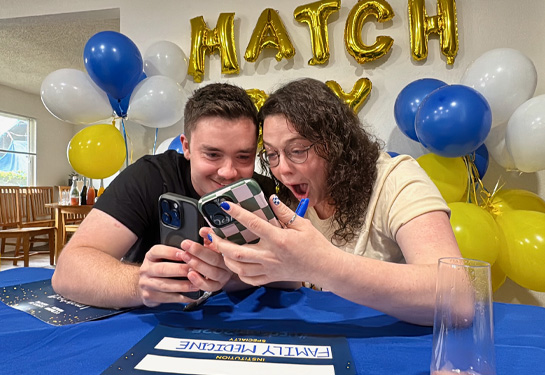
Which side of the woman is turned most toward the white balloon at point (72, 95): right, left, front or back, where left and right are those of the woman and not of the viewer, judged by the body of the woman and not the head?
right

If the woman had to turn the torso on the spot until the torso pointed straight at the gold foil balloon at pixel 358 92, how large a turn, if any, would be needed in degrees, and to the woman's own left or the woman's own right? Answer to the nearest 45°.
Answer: approximately 135° to the woman's own right

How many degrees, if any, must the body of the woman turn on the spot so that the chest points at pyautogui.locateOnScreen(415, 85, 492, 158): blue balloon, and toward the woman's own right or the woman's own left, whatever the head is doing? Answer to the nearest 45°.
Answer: approximately 180°

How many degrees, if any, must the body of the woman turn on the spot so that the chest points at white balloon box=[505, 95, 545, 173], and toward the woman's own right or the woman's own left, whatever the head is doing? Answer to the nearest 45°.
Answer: approximately 180°

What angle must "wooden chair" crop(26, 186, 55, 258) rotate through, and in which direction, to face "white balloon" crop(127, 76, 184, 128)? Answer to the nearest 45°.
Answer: approximately 45° to its right

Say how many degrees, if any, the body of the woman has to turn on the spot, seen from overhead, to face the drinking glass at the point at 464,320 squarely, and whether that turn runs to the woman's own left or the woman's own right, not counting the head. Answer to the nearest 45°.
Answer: approximately 45° to the woman's own left

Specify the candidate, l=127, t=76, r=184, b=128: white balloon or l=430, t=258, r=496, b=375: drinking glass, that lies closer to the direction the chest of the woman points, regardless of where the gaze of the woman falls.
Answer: the drinking glass

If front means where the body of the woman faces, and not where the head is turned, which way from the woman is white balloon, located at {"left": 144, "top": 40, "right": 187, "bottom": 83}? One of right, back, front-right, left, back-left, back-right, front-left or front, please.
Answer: right

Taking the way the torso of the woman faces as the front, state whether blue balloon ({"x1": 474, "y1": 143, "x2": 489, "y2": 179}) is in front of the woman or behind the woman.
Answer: behind

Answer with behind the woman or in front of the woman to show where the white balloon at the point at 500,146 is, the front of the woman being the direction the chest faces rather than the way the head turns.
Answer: behind

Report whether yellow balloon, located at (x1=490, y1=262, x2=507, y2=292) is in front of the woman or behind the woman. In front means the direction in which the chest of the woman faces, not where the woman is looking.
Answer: behind

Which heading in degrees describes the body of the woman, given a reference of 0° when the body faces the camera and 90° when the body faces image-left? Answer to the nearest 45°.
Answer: approximately 45°

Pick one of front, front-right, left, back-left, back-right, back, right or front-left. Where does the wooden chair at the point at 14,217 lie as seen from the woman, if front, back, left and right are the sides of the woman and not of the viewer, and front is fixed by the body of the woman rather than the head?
right
